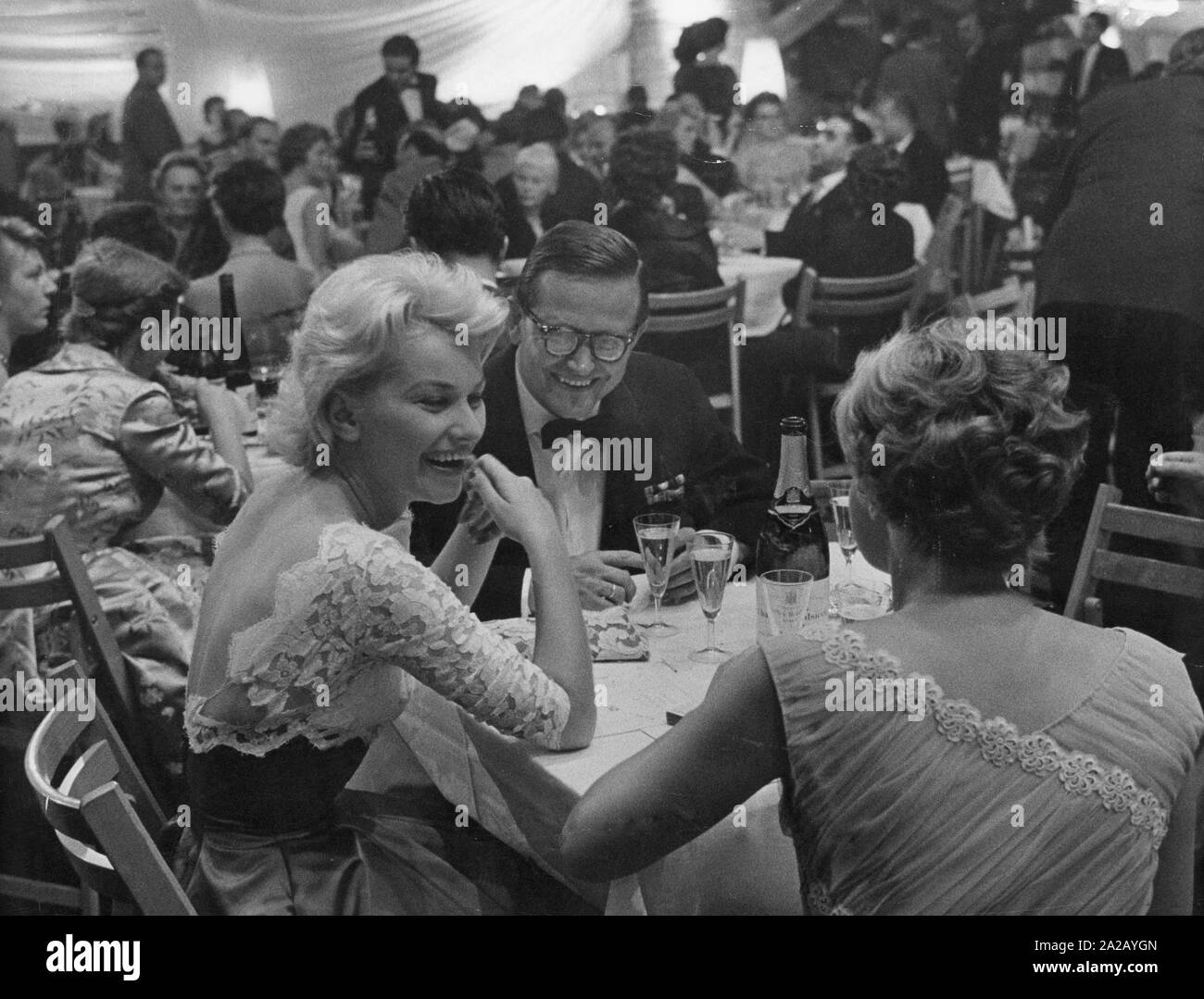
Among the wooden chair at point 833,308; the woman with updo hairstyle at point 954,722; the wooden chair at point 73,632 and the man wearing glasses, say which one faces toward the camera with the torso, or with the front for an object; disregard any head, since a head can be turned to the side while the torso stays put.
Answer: the man wearing glasses

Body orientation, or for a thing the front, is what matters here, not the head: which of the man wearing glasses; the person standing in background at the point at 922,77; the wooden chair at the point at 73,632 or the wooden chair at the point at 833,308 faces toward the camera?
the man wearing glasses

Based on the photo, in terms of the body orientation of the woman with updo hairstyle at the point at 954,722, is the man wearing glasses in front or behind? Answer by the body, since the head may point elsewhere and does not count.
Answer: in front

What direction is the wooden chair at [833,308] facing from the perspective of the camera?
away from the camera

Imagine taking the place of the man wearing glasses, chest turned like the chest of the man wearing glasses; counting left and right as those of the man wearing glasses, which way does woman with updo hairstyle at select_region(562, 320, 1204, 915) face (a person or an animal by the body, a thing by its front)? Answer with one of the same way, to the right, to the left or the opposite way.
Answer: the opposite way

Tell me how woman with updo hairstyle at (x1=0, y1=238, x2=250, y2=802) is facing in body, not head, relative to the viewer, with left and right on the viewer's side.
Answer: facing away from the viewer and to the right of the viewer

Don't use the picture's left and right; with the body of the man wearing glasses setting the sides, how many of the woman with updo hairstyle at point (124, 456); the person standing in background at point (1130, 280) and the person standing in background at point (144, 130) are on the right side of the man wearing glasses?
2
